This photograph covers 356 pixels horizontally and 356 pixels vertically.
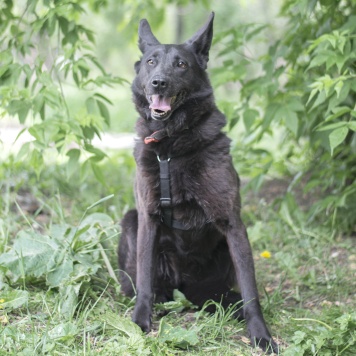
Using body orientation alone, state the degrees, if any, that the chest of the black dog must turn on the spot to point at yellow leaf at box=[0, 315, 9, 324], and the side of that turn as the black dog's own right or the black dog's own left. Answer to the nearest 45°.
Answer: approximately 45° to the black dog's own right

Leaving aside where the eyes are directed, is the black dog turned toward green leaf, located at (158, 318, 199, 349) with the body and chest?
yes

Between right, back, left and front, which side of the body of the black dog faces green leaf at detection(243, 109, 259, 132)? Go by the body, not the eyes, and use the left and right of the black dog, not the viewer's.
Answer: back

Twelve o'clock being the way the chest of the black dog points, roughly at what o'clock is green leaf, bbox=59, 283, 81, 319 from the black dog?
The green leaf is roughly at 2 o'clock from the black dog.

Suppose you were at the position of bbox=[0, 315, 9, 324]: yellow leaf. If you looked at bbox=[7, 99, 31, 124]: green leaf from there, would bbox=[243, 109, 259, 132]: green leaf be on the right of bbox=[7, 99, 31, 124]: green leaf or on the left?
right

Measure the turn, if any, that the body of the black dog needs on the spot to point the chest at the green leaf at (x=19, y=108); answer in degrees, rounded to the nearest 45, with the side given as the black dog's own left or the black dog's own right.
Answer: approximately 135° to the black dog's own right

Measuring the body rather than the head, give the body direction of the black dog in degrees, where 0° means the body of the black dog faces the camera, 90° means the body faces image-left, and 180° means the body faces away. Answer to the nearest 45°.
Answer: approximately 0°

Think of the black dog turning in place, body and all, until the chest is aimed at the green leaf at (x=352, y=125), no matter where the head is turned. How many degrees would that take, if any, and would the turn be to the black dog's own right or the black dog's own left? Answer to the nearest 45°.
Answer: approximately 90° to the black dog's own left
